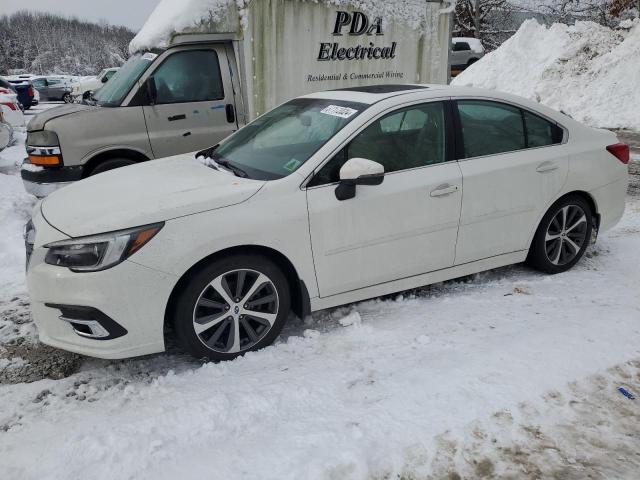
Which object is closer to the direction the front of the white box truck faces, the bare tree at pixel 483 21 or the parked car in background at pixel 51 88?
the parked car in background

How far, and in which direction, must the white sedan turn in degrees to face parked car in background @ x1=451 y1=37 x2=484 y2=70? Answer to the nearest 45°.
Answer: approximately 135° to its right

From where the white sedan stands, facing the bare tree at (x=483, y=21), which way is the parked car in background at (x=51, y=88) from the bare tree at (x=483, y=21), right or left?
left

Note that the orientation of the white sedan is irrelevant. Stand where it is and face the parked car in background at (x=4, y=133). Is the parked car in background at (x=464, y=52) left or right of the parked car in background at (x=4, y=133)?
right

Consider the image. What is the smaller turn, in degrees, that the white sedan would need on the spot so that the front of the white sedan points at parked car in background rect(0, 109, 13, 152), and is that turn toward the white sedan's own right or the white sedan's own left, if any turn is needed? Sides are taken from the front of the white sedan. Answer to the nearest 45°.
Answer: approximately 90° to the white sedan's own right

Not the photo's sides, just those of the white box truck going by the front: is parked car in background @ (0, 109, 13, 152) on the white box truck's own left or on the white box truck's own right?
on the white box truck's own right

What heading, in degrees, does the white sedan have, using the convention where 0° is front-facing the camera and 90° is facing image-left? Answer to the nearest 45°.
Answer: approximately 45°

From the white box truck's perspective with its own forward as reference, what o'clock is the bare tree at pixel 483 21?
The bare tree is roughly at 4 o'clock from the white box truck.

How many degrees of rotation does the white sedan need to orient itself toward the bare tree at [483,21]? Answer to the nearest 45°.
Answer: approximately 135° to its right

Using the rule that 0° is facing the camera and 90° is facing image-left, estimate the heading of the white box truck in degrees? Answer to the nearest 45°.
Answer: approximately 90°

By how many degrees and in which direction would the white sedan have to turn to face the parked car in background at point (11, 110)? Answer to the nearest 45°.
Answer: approximately 90° to its right
